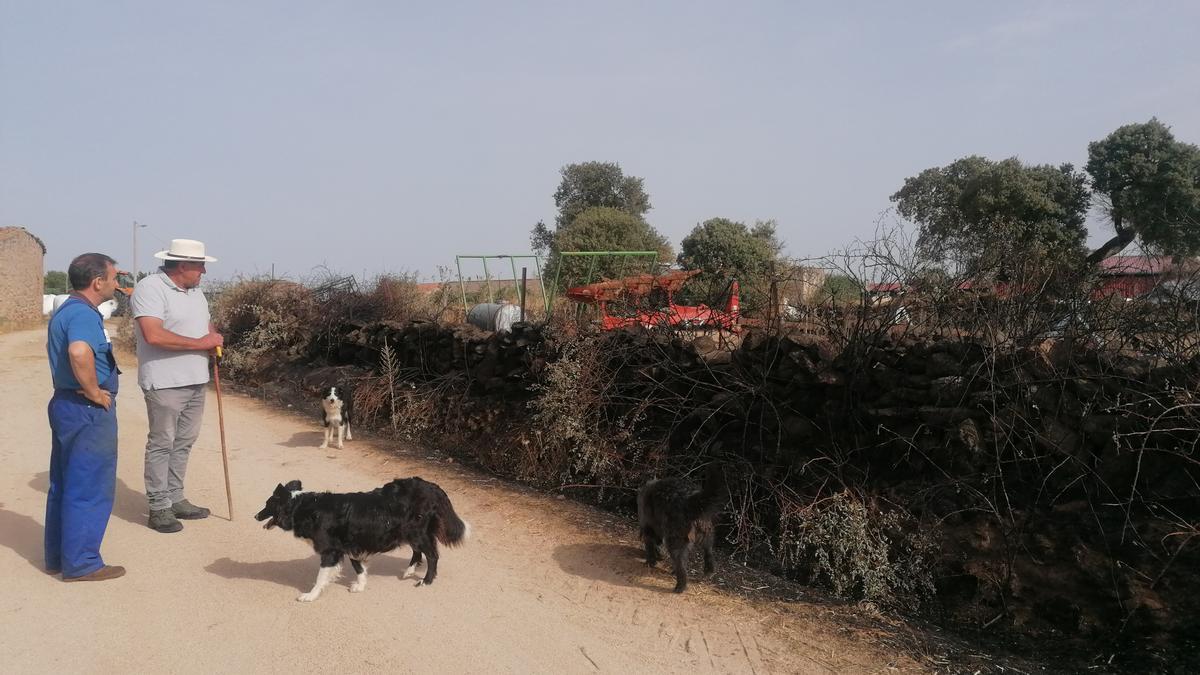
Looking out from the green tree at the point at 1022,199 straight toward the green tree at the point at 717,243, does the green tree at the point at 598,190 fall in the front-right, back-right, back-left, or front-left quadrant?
front-right

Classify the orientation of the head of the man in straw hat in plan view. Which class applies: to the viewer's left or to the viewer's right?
to the viewer's right

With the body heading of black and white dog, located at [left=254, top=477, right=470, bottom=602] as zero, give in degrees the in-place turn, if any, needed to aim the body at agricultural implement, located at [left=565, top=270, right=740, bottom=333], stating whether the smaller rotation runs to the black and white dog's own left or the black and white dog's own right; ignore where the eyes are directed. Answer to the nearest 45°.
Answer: approximately 135° to the black and white dog's own right

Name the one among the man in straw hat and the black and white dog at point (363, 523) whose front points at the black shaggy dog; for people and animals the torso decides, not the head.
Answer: the man in straw hat

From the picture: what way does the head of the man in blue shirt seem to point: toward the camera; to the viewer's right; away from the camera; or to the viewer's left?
to the viewer's right

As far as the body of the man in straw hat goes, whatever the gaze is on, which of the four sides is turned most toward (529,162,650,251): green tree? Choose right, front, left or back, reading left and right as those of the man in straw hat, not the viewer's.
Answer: left

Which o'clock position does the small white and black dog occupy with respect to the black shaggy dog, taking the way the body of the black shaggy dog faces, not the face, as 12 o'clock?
The small white and black dog is roughly at 12 o'clock from the black shaggy dog.

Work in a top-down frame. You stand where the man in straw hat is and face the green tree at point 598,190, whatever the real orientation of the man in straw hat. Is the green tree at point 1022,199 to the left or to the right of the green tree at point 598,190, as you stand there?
right

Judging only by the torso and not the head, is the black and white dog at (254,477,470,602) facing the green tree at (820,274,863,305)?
no

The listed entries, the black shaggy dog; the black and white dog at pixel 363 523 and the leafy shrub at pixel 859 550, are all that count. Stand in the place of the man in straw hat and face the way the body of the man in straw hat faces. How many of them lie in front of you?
3

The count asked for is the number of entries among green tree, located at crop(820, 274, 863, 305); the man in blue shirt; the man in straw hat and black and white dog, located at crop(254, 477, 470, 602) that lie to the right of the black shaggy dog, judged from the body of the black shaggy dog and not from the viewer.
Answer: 1

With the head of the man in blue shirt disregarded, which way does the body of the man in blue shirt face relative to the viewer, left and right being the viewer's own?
facing to the right of the viewer

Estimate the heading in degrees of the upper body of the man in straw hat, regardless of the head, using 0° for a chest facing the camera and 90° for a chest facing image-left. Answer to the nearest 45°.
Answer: approximately 315°

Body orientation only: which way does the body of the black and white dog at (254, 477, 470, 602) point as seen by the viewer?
to the viewer's left
